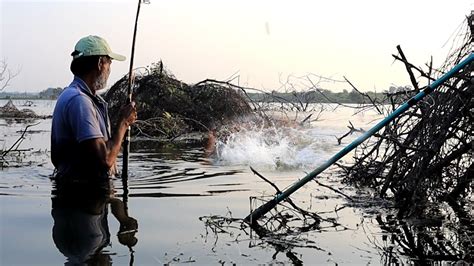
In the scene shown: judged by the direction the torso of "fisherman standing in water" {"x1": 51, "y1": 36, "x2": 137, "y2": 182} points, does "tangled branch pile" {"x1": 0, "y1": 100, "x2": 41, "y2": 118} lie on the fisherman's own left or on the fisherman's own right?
on the fisherman's own left

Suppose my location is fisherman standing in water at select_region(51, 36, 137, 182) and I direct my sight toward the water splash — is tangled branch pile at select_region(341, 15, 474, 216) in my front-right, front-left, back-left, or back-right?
front-right

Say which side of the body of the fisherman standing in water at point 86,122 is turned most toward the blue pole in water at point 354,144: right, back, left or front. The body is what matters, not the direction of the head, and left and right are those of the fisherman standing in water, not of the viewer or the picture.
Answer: front

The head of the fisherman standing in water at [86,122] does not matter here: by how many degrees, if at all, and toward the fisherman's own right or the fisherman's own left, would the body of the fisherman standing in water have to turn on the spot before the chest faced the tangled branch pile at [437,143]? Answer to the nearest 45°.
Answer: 0° — they already face it

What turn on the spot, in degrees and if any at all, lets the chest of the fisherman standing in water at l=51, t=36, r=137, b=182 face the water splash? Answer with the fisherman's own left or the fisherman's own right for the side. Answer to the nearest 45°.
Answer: approximately 45° to the fisherman's own left

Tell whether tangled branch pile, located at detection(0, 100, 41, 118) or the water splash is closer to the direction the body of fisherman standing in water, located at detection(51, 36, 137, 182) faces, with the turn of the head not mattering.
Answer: the water splash

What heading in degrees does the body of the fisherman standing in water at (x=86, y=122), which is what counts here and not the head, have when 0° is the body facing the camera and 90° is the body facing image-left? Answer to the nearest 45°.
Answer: approximately 270°
